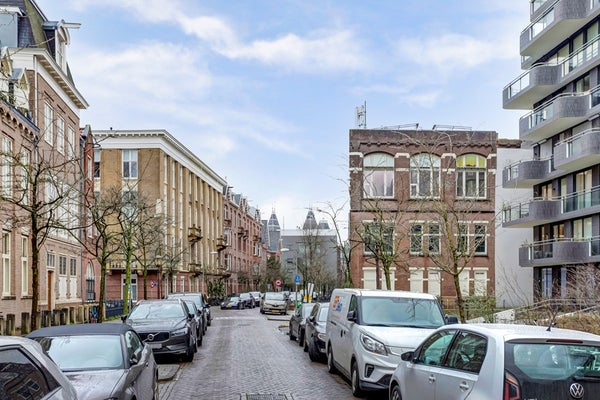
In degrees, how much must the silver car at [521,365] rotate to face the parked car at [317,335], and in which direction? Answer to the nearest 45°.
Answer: approximately 45° to its right

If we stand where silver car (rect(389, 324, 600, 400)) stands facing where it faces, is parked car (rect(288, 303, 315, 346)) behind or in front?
in front

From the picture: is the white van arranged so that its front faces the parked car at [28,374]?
no

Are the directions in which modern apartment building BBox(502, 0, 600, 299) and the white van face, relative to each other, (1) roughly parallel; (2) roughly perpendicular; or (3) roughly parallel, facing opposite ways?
roughly perpendicular

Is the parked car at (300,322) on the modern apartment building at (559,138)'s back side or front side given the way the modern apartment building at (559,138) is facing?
on the front side

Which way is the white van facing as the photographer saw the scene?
facing the viewer and to the right of the viewer

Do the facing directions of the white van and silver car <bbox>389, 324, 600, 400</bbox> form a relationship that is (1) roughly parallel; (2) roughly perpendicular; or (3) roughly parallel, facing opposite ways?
roughly parallel, facing opposite ways

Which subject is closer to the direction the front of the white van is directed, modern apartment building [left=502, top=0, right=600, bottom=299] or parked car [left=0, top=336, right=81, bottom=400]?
the parked car

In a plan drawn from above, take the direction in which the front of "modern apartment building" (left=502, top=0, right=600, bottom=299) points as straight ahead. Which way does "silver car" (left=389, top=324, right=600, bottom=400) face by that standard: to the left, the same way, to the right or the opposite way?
to the right

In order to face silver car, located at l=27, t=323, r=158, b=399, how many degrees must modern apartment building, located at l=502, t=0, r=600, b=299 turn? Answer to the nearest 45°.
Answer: approximately 45° to its left

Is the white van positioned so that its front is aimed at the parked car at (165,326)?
no

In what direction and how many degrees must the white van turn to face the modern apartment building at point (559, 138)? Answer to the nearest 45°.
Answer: approximately 135° to its left

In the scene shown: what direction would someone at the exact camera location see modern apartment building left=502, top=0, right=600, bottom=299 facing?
facing the viewer and to the left of the viewer

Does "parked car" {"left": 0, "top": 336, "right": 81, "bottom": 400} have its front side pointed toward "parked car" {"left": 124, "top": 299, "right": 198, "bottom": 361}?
no
